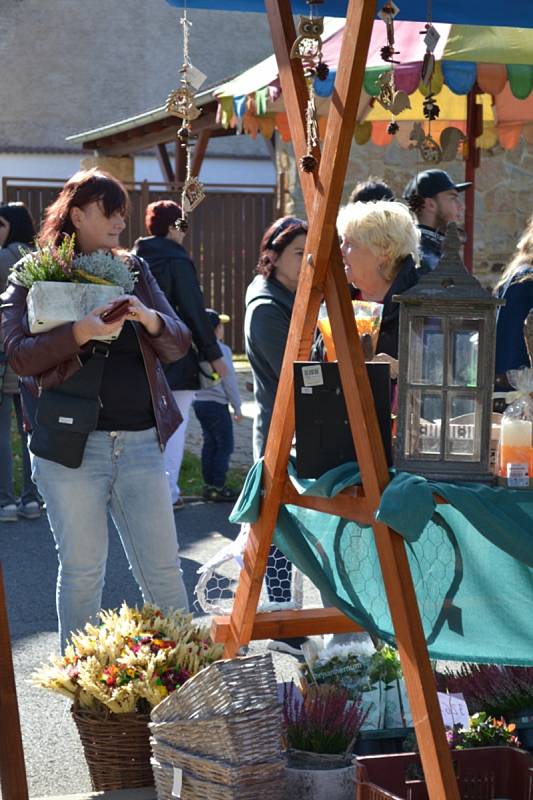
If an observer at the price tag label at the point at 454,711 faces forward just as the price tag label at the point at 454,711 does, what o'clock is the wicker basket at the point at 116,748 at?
The wicker basket is roughly at 3 o'clock from the price tag label.

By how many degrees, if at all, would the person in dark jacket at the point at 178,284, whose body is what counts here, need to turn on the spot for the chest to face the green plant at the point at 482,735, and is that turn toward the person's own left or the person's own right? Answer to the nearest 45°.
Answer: approximately 90° to the person's own right

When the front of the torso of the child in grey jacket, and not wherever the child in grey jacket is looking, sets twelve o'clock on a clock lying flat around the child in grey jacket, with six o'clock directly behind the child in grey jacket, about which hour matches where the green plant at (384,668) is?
The green plant is roughly at 3 o'clock from the child in grey jacket.

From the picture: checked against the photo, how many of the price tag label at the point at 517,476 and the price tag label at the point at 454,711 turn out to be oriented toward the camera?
2

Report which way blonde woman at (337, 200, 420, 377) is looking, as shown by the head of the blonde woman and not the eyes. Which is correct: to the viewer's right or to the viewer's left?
to the viewer's left

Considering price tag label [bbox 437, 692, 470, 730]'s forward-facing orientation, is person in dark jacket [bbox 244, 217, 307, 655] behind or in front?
behind

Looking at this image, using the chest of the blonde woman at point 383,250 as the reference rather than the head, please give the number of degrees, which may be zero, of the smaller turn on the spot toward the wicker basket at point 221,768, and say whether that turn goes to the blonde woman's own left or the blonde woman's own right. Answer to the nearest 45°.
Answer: approximately 90° to the blonde woman's own left

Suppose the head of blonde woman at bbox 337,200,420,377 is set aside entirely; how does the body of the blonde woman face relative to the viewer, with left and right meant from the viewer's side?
facing to the left of the viewer

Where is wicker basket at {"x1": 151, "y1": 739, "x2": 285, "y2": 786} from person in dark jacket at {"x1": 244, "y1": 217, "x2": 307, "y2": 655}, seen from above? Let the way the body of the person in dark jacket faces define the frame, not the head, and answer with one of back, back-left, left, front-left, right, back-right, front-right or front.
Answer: right

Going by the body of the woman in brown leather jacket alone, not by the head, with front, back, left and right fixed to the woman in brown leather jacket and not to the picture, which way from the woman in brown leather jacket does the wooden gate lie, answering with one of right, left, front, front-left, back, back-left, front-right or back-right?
back-left

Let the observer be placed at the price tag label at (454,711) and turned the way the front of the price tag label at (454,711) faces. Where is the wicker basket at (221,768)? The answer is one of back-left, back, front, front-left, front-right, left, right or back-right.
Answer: front-right

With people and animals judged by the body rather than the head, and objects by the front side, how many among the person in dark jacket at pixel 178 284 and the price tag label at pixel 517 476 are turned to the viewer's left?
0

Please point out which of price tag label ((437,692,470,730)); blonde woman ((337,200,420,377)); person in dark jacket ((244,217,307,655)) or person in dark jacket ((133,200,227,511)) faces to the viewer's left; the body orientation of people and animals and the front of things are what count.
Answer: the blonde woman
